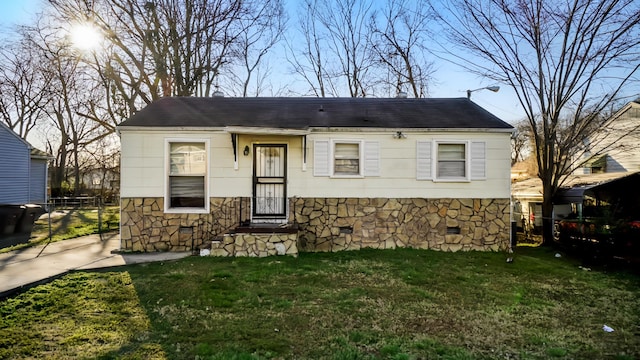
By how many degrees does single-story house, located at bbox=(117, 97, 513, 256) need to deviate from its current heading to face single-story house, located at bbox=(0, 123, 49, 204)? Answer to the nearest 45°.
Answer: approximately 135° to its right

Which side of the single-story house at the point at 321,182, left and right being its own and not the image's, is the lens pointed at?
front

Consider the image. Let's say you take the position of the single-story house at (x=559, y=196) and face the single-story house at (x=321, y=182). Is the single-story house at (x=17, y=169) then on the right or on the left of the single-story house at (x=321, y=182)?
right

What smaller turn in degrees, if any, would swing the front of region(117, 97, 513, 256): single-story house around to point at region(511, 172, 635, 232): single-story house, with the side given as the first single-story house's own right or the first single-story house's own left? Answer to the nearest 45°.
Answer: approximately 135° to the first single-story house's own left
